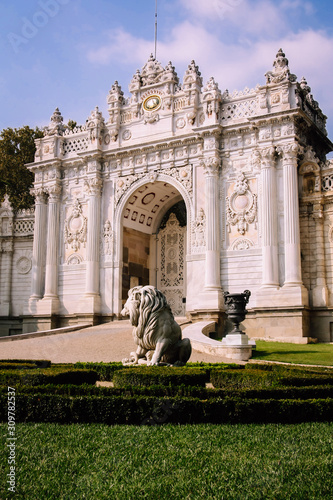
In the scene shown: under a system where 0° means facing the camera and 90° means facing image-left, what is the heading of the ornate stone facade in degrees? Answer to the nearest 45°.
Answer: approximately 45°

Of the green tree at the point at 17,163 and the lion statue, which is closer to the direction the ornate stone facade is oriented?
the lion statue

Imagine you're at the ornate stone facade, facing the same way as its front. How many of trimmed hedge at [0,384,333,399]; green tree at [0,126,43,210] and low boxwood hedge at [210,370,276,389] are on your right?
1

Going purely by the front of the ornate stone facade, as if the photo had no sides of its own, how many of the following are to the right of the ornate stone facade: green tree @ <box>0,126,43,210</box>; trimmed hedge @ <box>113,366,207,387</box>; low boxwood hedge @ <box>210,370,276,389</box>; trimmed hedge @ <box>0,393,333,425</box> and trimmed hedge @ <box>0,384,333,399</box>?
1

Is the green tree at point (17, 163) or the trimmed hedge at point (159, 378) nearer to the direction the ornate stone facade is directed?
the trimmed hedge

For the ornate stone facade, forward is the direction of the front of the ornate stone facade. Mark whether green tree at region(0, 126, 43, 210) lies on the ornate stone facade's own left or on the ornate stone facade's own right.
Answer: on the ornate stone facade's own right

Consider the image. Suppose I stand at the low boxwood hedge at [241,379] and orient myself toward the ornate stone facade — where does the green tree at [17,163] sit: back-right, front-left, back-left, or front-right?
front-left

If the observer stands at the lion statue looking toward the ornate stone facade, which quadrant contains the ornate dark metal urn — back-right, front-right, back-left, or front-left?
front-right

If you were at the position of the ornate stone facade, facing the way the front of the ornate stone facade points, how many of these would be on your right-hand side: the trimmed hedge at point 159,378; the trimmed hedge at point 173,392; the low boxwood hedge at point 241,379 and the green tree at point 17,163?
1

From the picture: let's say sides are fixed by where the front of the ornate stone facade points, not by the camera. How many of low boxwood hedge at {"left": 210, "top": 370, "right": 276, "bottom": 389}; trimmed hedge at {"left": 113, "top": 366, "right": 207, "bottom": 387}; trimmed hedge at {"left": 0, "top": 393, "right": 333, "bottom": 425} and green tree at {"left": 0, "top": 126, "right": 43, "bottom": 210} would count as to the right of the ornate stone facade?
1

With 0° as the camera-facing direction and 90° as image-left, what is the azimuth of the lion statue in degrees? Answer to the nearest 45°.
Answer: approximately 90°

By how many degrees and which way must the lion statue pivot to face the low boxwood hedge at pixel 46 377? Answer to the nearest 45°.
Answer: approximately 45° to its left

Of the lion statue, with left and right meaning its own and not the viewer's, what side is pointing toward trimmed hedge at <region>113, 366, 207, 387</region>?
left

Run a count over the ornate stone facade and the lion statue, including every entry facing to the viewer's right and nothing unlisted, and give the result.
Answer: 0

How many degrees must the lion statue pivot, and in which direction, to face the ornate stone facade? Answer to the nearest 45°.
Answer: approximately 90° to its right
